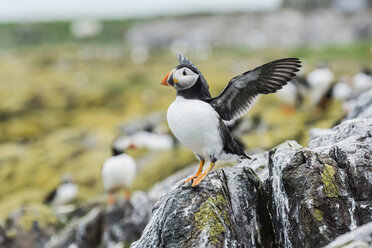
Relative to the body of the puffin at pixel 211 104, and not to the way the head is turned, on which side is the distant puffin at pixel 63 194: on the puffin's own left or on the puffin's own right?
on the puffin's own right

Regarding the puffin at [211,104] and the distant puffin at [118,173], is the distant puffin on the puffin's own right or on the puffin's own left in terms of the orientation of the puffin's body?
on the puffin's own right

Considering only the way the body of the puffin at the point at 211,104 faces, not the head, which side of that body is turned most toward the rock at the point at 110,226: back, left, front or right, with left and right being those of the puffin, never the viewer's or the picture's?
right

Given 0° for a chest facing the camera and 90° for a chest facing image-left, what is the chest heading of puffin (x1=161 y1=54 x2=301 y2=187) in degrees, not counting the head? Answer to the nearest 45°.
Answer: approximately 45°
